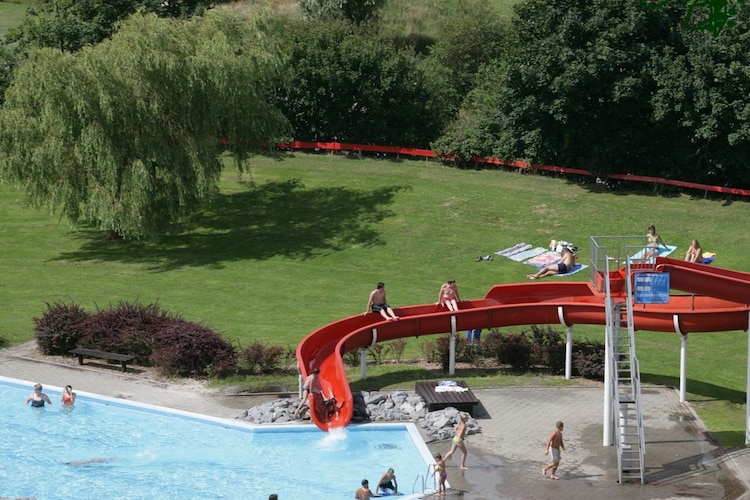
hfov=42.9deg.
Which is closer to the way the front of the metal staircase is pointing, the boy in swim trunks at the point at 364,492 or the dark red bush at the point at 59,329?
the boy in swim trunks

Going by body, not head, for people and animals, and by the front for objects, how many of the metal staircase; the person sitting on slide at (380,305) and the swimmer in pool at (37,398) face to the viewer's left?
0

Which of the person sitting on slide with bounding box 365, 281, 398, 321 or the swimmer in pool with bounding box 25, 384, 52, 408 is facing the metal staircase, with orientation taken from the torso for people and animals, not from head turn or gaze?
the person sitting on slide

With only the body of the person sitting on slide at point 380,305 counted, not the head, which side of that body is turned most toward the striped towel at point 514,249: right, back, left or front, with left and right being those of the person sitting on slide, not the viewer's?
left

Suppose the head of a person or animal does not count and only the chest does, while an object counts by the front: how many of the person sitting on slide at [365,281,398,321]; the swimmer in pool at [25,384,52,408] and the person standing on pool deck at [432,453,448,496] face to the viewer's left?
1

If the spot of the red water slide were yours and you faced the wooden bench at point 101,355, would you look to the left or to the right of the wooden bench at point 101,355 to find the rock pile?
left

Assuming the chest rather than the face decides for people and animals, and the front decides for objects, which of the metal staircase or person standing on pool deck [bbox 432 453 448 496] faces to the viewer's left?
the person standing on pool deck

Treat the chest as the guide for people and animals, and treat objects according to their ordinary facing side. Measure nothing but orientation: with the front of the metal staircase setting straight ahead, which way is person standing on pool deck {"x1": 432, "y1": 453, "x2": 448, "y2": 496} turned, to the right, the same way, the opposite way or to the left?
to the right

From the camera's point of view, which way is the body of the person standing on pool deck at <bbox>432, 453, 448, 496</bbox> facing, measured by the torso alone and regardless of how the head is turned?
to the viewer's left

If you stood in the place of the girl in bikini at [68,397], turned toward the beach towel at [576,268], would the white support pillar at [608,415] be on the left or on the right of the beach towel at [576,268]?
right

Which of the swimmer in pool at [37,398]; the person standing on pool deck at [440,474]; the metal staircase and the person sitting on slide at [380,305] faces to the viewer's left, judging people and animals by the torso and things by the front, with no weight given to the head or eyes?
the person standing on pool deck

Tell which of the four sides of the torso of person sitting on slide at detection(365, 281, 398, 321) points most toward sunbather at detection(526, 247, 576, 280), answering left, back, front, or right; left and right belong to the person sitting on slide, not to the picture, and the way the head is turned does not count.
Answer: left

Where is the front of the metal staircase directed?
toward the camera

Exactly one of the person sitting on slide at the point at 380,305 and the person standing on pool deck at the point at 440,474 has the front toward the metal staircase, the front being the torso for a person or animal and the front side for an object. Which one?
the person sitting on slide
